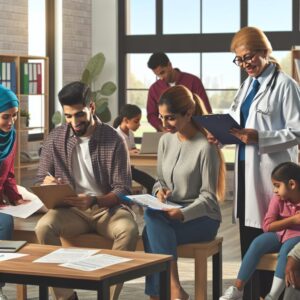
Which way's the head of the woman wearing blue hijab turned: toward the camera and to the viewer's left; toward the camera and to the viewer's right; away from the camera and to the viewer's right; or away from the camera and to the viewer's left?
toward the camera and to the viewer's right

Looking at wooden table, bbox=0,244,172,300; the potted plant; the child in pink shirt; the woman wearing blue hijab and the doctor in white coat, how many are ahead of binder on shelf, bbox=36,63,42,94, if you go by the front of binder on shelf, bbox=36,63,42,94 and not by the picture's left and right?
4

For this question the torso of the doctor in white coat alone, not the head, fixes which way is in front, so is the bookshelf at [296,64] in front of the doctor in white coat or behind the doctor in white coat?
behind

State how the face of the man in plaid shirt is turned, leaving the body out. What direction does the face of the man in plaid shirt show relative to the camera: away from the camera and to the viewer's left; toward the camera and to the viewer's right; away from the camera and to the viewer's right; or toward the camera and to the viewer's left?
toward the camera and to the viewer's left

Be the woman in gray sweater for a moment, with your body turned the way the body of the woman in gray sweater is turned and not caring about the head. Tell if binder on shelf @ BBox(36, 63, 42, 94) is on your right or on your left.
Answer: on your right

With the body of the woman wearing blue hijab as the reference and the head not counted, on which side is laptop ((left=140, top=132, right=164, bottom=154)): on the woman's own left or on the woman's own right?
on the woman's own left

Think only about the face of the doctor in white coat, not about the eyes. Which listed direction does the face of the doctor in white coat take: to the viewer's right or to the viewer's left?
to the viewer's left

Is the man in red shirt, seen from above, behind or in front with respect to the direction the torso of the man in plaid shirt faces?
behind

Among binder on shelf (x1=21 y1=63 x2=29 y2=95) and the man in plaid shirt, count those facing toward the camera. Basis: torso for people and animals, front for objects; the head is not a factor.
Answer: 2

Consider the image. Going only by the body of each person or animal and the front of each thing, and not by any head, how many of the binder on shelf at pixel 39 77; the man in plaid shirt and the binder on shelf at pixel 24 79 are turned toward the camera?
3

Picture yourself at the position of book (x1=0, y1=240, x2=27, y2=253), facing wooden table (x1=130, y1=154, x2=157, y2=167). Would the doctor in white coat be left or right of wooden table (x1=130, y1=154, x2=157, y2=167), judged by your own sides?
right
